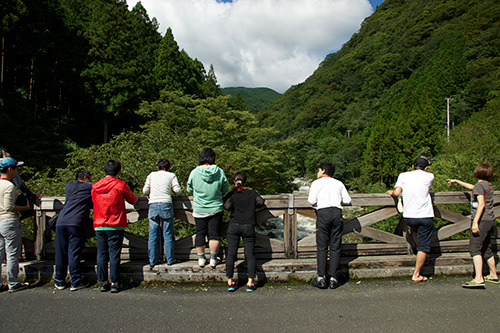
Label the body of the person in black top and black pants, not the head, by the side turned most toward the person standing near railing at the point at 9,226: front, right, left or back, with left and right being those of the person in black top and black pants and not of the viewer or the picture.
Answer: left

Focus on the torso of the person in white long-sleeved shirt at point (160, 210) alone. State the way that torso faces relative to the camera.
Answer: away from the camera

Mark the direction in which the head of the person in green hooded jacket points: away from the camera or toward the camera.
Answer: away from the camera

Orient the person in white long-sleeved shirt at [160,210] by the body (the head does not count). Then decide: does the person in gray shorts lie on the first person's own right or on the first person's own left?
on the first person's own right

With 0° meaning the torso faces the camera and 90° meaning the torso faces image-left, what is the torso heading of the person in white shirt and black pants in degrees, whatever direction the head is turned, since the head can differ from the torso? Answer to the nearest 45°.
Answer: approximately 180°

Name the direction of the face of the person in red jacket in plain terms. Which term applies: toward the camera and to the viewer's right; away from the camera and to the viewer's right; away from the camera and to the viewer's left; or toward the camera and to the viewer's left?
away from the camera and to the viewer's right

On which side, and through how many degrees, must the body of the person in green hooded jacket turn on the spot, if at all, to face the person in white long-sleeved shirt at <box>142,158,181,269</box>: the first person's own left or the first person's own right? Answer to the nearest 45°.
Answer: approximately 90° to the first person's own left

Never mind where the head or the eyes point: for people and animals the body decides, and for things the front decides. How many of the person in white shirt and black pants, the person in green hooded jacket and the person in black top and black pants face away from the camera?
3

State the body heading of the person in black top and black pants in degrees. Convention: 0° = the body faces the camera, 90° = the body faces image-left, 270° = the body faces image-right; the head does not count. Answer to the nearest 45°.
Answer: approximately 180°

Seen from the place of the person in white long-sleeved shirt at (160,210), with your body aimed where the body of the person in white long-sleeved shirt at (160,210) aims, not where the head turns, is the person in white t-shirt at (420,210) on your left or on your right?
on your right

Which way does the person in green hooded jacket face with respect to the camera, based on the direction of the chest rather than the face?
away from the camera
